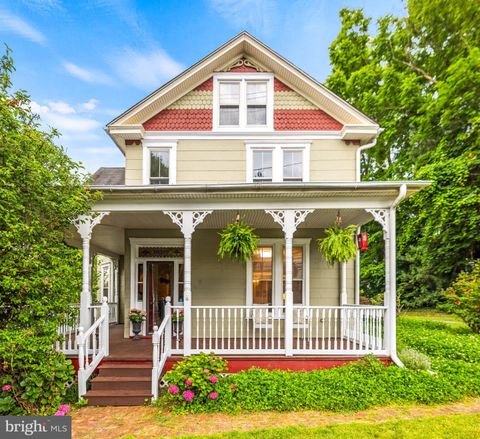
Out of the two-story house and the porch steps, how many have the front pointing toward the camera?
2

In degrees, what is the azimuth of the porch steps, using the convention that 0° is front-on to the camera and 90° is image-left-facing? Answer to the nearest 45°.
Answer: approximately 0°

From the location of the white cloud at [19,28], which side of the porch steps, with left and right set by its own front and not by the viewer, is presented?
back

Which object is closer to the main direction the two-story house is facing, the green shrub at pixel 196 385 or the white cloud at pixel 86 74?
the green shrub

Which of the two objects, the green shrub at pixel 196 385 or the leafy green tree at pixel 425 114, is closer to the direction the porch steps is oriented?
the green shrub
